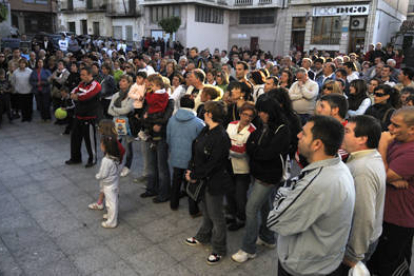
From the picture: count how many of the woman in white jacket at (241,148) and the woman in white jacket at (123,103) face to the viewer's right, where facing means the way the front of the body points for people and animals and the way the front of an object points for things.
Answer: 0

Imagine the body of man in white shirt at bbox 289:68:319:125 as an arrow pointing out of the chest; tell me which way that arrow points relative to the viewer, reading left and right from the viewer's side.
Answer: facing the viewer and to the left of the viewer

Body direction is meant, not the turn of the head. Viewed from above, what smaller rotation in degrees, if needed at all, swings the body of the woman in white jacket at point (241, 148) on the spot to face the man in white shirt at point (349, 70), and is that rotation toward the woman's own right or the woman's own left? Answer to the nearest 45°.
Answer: approximately 180°

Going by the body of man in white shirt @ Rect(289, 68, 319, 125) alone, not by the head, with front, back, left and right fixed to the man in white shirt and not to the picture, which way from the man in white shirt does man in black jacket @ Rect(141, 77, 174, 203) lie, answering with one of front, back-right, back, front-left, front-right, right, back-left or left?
front

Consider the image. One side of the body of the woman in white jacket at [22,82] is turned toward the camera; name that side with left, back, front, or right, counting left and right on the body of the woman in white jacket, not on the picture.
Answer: front

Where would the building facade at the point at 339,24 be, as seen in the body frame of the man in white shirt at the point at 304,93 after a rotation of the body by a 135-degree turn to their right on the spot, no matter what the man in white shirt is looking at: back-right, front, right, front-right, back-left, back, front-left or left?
front

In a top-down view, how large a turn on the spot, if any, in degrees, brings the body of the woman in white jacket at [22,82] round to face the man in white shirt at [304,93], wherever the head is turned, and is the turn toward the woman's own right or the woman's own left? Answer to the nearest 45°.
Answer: approximately 45° to the woman's own left

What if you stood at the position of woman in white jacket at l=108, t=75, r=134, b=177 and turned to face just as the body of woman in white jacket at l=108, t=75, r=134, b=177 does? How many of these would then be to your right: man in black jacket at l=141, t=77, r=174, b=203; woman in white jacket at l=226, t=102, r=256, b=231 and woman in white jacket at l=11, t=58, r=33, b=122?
1
